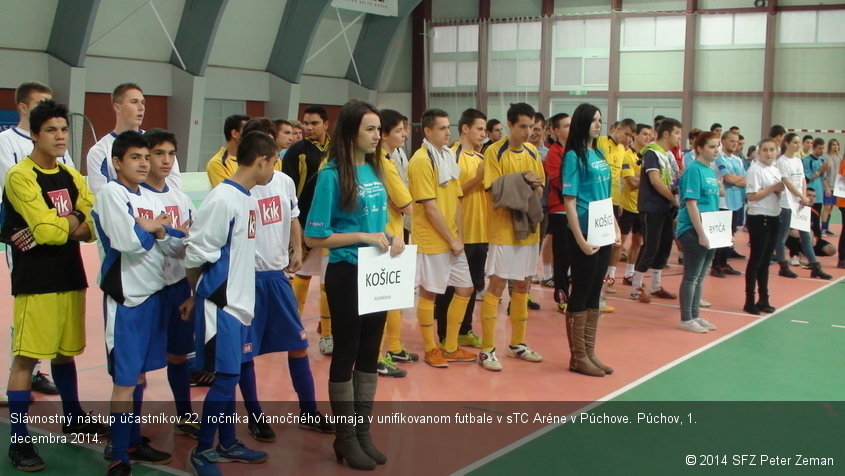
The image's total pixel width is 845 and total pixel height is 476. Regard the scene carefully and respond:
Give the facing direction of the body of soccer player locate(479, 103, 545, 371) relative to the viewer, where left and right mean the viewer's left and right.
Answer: facing the viewer and to the right of the viewer

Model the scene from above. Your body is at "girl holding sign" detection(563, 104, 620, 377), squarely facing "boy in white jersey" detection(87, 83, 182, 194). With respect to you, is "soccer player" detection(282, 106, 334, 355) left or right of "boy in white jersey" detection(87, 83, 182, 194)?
right

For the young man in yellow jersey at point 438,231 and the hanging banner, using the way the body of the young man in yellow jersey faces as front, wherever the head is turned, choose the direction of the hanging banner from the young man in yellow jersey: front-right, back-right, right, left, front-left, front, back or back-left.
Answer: back-left

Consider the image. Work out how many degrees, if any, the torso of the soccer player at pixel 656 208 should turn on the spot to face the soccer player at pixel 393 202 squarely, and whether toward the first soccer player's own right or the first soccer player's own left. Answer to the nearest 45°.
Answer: approximately 135° to the first soccer player's own right

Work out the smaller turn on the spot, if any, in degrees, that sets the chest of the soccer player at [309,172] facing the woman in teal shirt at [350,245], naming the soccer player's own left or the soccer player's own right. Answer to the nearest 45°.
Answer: approximately 45° to the soccer player's own right

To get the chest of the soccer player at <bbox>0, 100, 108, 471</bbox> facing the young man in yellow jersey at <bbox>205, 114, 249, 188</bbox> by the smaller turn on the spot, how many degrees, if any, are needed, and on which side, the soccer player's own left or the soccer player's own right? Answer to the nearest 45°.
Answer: approximately 90° to the soccer player's own left

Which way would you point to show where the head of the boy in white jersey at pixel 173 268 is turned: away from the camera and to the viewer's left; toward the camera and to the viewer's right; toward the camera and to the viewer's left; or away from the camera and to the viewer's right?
toward the camera and to the viewer's right

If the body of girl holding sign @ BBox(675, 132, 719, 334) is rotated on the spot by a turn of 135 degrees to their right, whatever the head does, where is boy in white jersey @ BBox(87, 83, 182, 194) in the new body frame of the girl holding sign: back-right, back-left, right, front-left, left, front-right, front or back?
front

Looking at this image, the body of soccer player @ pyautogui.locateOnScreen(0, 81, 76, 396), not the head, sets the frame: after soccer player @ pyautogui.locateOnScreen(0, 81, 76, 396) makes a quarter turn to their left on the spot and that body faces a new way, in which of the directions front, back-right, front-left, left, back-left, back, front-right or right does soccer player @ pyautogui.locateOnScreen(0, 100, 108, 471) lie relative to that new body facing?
back-right

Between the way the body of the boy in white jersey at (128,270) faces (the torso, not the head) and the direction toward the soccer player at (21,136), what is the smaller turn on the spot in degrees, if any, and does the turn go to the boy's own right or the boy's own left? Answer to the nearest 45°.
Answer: approximately 180°
